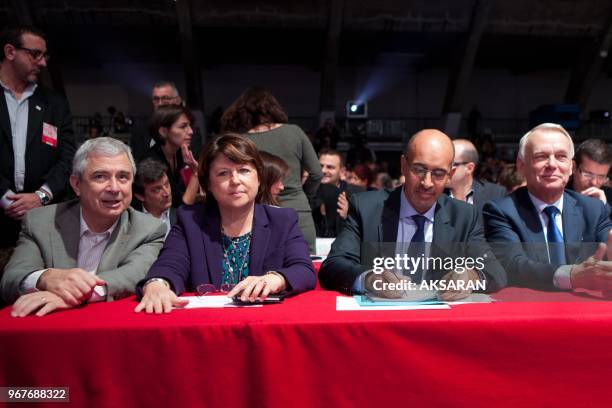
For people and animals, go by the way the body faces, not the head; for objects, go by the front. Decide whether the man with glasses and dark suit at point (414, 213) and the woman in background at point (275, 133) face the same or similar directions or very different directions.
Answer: very different directions

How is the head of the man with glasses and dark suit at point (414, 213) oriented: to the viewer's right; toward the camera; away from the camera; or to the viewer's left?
toward the camera

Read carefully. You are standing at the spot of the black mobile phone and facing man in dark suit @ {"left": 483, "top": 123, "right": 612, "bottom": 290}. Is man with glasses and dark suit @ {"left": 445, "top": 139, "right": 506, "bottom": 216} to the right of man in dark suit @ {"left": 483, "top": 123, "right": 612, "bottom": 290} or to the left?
left

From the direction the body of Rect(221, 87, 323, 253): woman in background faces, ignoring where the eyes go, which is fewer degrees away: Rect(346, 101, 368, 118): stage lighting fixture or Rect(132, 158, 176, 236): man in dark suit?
the stage lighting fixture

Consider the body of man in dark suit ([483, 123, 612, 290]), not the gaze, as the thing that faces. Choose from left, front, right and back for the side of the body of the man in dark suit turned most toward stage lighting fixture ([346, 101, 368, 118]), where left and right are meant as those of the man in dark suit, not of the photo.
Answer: back

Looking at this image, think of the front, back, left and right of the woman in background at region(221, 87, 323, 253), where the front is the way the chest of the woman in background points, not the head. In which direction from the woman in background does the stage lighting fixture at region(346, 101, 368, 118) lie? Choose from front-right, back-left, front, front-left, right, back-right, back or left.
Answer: front

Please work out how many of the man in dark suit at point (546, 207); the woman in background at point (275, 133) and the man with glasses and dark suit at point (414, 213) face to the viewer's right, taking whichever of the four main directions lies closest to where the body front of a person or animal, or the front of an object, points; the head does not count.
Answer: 0

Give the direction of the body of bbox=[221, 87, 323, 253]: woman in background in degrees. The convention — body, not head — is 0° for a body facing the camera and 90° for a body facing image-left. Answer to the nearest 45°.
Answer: approximately 180°
